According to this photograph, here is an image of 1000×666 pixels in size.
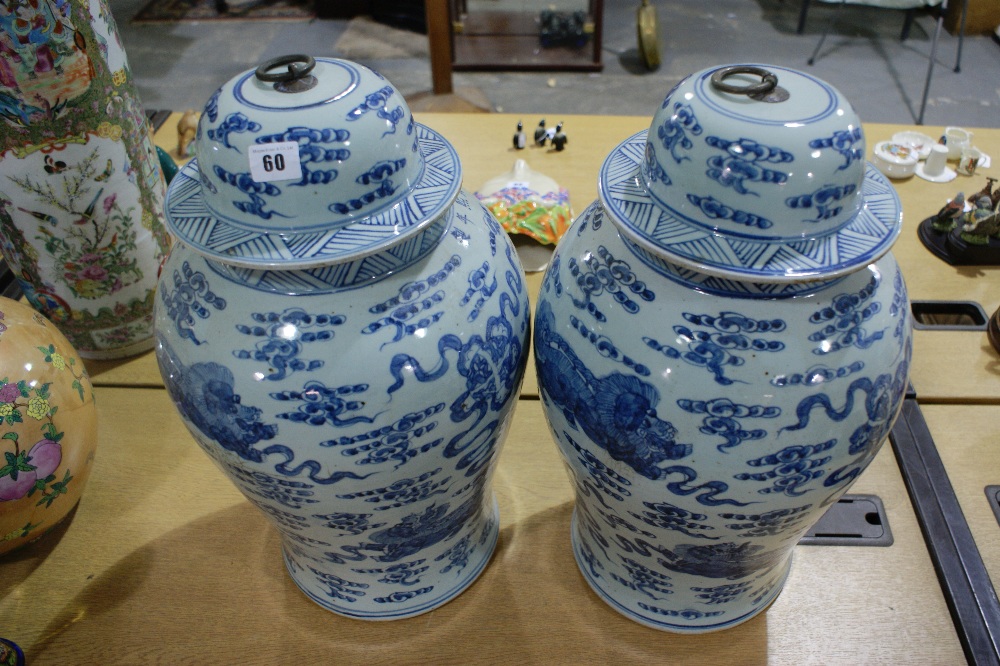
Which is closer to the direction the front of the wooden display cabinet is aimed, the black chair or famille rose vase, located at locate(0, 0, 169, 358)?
the famille rose vase

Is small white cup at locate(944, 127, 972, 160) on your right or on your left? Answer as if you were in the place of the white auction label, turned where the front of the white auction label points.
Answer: on your left

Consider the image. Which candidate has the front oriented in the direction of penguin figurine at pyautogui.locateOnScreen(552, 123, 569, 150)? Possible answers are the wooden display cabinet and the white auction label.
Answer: the wooden display cabinet

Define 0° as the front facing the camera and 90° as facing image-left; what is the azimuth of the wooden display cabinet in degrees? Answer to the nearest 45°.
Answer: approximately 0°

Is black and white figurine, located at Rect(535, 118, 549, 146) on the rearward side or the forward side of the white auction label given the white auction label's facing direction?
on the rearward side

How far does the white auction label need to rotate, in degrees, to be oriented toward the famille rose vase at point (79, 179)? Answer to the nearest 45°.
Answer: approximately 135° to its right

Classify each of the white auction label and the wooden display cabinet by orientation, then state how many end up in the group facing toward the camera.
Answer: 2
